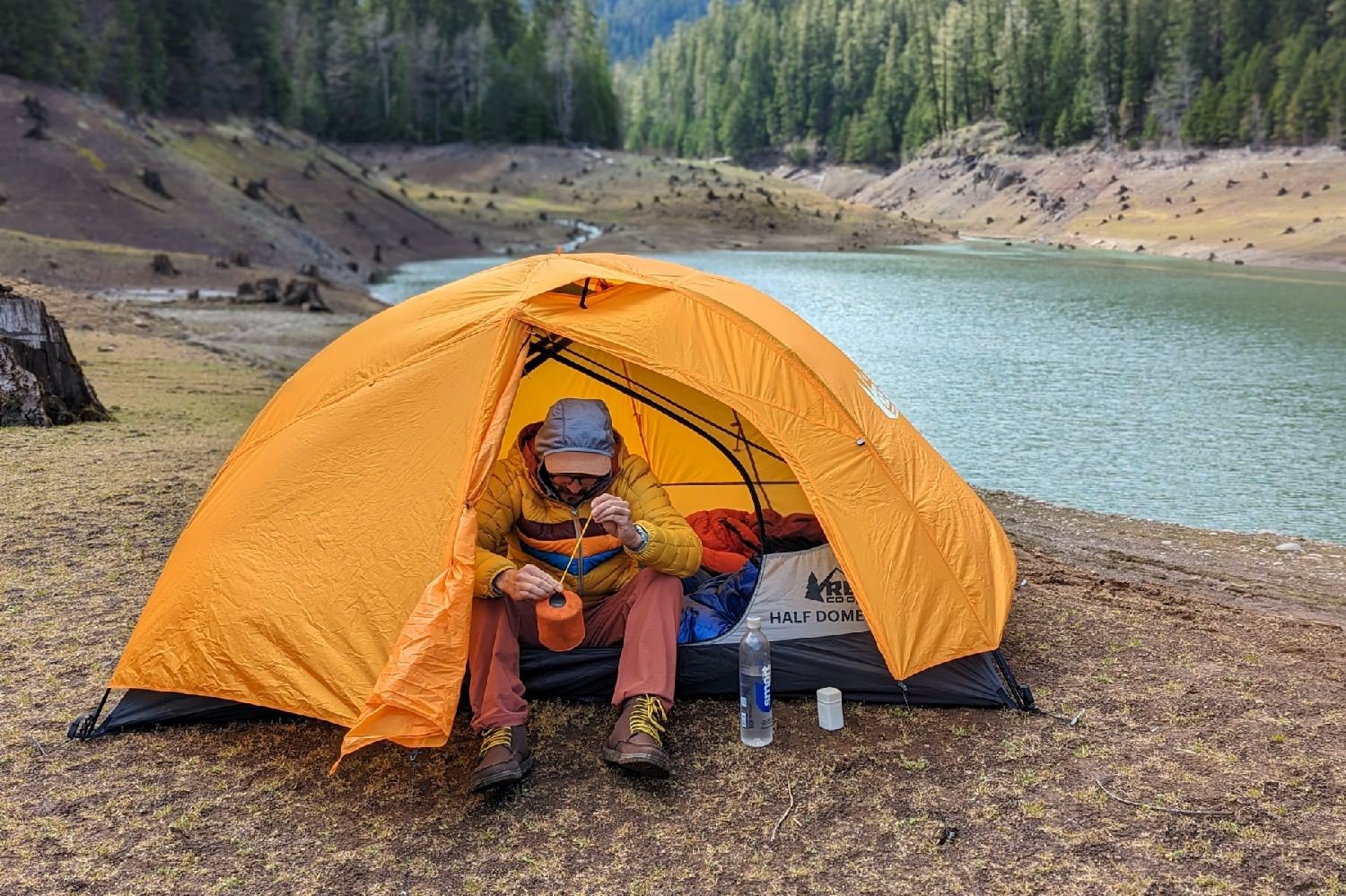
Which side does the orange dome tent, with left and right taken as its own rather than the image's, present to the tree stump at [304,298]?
back

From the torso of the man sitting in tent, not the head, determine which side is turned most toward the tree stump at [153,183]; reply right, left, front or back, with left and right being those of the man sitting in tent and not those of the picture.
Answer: back

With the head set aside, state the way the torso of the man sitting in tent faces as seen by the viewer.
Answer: toward the camera

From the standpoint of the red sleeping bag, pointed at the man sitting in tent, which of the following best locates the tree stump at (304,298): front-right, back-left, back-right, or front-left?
back-right

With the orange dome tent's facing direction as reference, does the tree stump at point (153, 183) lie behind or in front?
behind

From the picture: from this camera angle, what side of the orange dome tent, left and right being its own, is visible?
front

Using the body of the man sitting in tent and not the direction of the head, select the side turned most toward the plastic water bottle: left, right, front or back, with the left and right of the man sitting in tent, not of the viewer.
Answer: left

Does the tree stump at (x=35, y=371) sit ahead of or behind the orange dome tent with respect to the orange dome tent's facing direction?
behind

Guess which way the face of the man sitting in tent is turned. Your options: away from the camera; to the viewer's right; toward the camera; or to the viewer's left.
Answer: toward the camera

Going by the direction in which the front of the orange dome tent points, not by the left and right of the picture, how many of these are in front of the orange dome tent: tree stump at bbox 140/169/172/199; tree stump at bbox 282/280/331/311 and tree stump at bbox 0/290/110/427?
0
